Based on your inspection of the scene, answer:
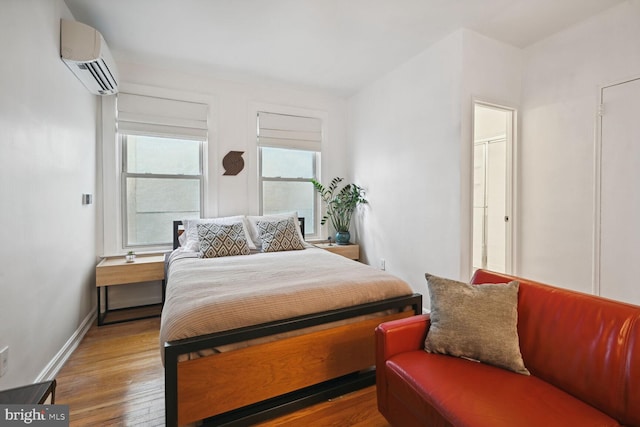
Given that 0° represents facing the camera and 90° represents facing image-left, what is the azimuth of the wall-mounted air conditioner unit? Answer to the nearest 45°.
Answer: approximately 270°

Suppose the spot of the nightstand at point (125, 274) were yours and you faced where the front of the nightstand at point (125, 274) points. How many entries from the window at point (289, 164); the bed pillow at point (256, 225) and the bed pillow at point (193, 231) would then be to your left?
3

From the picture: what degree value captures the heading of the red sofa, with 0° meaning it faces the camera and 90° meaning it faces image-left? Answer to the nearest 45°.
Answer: approximately 45°

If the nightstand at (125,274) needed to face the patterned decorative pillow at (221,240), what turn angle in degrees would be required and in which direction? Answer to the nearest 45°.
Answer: approximately 45° to its left

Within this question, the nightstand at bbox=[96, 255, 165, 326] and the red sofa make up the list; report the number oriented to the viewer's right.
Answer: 0

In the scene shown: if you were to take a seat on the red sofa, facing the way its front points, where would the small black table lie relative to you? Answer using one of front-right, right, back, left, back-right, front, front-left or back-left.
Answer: front

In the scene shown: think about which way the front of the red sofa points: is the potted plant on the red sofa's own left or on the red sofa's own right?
on the red sofa's own right

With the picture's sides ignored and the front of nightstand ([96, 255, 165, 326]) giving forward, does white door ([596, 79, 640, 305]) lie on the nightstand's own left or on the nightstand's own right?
on the nightstand's own left

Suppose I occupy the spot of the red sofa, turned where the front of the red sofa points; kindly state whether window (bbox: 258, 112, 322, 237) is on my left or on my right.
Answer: on my right

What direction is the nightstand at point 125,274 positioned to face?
toward the camera

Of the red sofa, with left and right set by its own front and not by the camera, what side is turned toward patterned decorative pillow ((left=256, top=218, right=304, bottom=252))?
right

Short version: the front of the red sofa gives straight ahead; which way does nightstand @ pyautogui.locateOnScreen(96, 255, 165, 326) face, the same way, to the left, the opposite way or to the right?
to the left

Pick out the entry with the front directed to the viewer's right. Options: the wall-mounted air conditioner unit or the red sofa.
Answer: the wall-mounted air conditioner unit

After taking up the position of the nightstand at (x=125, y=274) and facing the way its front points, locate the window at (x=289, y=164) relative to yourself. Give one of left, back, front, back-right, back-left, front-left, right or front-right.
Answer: left

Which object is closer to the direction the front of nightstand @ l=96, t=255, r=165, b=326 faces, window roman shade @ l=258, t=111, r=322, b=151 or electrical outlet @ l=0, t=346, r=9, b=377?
the electrical outlet

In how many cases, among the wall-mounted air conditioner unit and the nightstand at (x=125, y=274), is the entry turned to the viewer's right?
1
